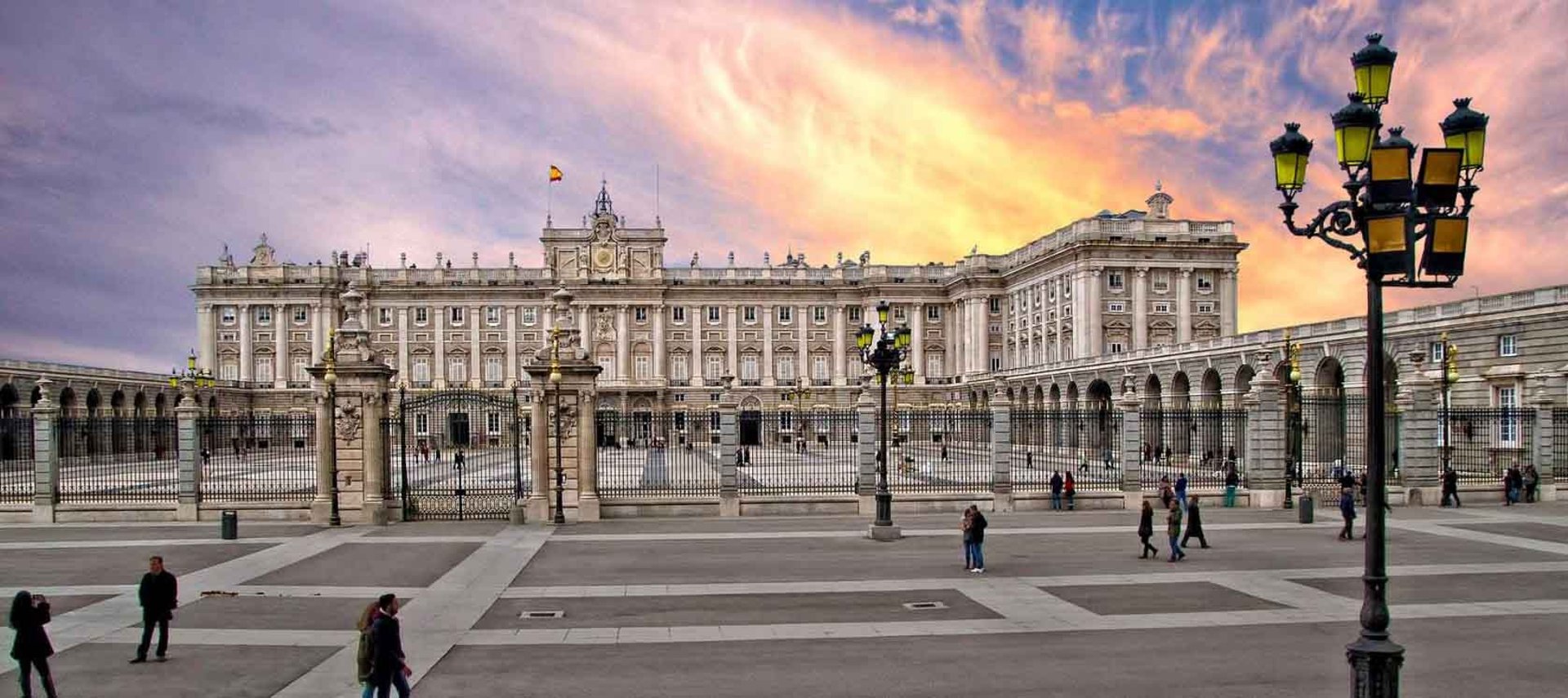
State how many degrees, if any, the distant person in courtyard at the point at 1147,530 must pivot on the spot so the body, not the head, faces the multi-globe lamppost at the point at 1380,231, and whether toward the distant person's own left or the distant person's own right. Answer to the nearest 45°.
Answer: approximately 90° to the distant person's own left

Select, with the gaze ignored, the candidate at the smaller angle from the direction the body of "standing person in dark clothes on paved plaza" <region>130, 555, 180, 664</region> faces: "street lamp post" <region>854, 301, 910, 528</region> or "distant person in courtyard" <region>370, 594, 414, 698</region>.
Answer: the distant person in courtyard

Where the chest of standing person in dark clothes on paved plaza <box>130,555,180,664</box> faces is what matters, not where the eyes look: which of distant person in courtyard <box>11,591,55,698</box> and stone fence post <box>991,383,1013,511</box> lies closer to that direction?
the distant person in courtyard

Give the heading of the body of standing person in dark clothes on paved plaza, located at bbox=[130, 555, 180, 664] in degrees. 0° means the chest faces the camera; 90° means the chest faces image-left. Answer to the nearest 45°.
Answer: approximately 45°

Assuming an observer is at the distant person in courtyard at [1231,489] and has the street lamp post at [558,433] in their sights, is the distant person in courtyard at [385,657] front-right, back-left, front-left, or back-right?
front-left
